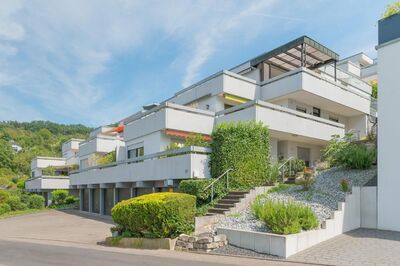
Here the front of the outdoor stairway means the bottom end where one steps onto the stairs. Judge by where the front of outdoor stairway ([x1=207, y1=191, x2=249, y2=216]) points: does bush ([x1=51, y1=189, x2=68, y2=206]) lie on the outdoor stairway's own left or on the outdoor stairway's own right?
on the outdoor stairway's own right

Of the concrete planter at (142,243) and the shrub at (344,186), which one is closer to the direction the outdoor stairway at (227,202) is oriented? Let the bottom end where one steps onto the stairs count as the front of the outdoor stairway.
the concrete planter

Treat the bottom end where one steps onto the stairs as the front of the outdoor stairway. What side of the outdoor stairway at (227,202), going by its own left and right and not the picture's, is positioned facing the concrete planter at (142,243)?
front

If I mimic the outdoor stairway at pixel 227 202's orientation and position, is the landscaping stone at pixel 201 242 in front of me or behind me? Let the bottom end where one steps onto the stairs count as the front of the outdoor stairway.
in front

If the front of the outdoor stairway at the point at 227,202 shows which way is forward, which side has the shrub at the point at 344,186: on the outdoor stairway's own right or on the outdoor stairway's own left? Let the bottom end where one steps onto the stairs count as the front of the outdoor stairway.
on the outdoor stairway's own left

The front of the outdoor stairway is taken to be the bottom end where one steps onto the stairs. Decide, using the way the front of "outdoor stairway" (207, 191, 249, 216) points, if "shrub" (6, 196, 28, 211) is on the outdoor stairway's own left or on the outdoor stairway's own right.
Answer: on the outdoor stairway's own right

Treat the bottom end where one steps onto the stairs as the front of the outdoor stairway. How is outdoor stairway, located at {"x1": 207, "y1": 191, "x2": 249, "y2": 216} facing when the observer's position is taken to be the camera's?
facing the viewer and to the left of the viewer

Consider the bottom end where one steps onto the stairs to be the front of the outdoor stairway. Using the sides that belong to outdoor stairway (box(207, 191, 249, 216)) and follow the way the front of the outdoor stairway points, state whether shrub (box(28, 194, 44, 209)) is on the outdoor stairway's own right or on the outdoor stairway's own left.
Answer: on the outdoor stairway's own right
